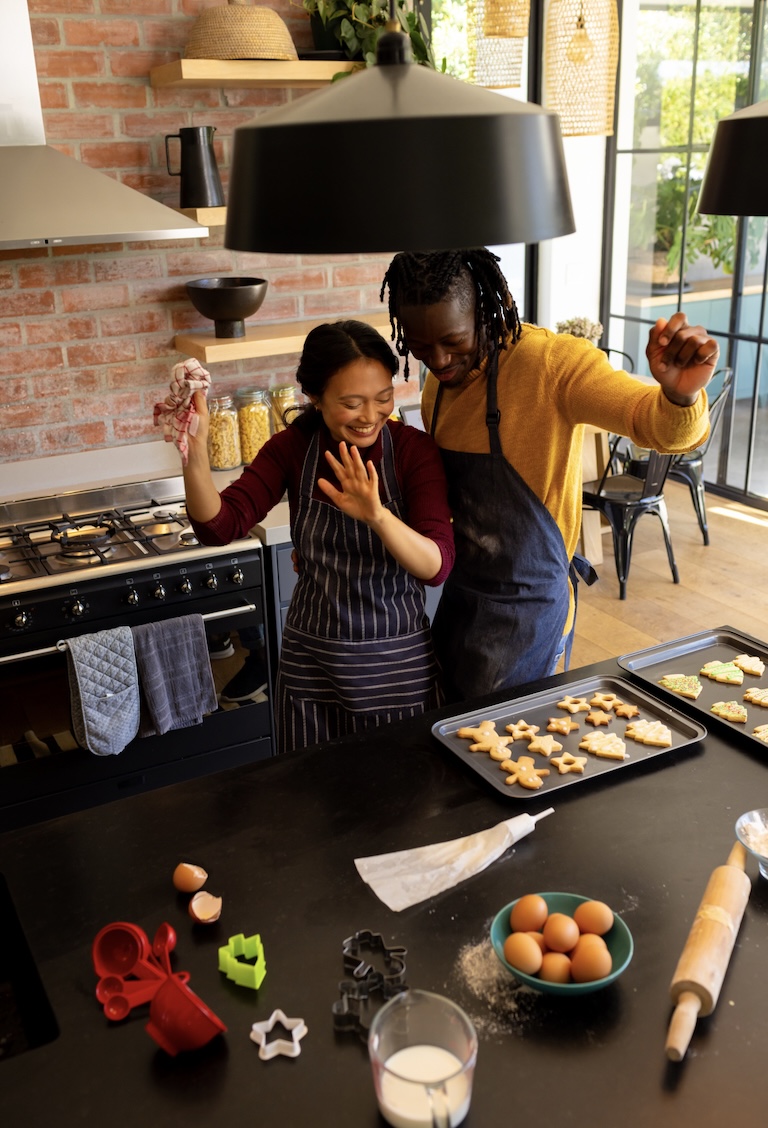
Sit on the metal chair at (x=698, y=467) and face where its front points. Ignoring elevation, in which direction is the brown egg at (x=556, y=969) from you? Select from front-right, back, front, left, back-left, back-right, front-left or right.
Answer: left

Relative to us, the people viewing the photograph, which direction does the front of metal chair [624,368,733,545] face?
facing to the left of the viewer

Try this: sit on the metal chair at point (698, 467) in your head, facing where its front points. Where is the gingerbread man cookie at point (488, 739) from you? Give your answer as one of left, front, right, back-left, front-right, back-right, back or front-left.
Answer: left

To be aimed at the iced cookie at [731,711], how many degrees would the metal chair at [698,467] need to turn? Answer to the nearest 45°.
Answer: approximately 90° to its left

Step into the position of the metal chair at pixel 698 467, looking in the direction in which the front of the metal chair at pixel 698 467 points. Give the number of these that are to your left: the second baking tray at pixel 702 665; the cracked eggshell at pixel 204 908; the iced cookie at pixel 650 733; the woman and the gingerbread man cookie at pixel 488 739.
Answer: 5

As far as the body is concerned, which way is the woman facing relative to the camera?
toward the camera

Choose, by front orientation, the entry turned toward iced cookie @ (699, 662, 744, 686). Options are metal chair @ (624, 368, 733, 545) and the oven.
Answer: the oven

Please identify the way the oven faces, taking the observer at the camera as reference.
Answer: facing the viewer and to the right of the viewer

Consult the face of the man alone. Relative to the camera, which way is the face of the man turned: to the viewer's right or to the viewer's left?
to the viewer's left

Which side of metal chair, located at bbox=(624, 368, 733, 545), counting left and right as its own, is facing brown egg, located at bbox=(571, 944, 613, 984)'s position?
left

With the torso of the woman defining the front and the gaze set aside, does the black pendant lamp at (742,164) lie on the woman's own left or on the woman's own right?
on the woman's own left

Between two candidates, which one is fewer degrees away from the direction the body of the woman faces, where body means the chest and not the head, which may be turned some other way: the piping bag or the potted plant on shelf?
the piping bag

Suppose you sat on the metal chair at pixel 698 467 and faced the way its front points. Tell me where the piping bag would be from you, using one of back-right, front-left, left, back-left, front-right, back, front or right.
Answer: left

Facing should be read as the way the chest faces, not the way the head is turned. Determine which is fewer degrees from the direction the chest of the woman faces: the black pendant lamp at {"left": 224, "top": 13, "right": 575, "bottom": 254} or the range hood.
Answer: the black pendant lamp
